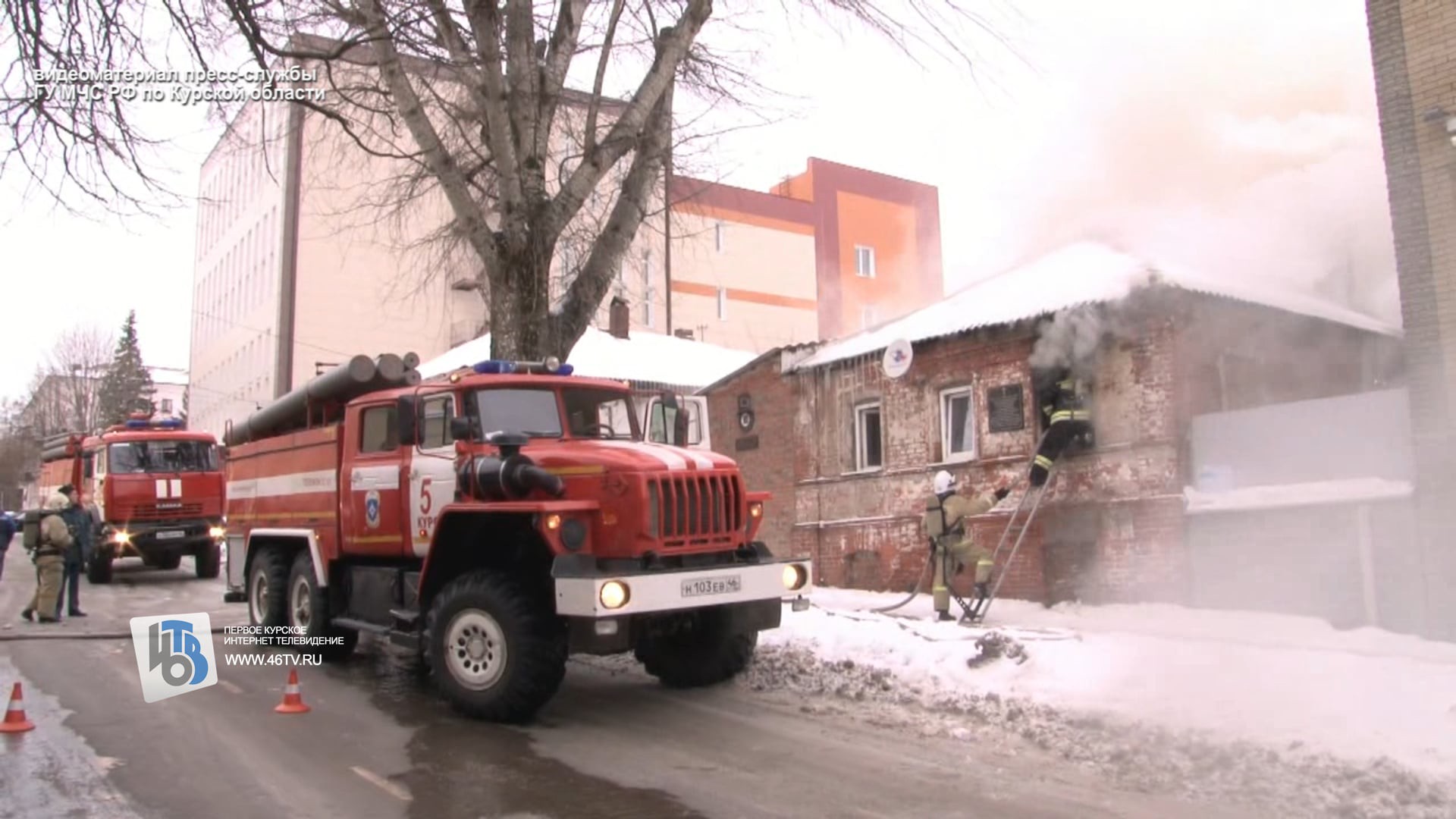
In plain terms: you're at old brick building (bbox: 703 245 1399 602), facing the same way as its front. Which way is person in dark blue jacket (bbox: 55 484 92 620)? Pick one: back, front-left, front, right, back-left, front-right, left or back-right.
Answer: front-right

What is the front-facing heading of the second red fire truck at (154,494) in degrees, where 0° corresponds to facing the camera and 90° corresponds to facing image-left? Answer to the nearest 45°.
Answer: approximately 315°

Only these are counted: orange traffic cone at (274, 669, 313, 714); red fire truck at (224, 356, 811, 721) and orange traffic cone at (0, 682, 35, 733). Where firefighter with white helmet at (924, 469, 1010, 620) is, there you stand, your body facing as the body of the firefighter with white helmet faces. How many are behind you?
3

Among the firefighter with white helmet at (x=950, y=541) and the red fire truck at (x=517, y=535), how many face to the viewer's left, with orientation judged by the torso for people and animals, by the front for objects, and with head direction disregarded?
0

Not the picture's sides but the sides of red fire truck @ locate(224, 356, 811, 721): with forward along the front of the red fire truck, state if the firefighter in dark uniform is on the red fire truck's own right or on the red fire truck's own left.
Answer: on the red fire truck's own left

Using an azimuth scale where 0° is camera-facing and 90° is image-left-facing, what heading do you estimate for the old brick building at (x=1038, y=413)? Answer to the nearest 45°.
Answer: approximately 45°

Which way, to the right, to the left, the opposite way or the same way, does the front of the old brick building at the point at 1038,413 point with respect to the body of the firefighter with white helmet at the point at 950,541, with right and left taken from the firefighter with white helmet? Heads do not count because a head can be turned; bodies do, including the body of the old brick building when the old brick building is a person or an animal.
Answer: the opposite way

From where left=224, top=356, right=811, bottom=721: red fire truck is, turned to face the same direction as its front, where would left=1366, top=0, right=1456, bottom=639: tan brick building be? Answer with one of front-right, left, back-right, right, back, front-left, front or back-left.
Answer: front-left

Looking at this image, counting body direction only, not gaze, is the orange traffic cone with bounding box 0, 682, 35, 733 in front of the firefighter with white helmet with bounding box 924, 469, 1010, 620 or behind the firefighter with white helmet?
behind

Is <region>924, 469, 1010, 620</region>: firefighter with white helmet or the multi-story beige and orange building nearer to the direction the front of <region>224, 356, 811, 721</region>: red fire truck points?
the firefighter with white helmet

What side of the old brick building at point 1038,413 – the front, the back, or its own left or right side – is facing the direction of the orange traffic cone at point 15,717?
front

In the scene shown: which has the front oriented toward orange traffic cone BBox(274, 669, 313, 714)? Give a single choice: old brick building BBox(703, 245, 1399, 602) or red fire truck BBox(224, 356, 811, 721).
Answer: the old brick building

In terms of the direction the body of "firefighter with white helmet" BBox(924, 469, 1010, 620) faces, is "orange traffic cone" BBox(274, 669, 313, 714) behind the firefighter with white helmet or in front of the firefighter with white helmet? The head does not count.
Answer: behind

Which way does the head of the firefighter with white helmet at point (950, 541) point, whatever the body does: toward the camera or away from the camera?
away from the camera

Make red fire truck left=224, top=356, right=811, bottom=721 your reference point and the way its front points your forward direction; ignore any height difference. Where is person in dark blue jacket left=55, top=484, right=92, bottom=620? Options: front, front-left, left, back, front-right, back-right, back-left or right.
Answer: back

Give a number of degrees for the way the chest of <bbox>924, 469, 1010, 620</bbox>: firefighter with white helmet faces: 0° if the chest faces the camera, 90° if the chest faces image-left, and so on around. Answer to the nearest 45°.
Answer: approximately 225°
